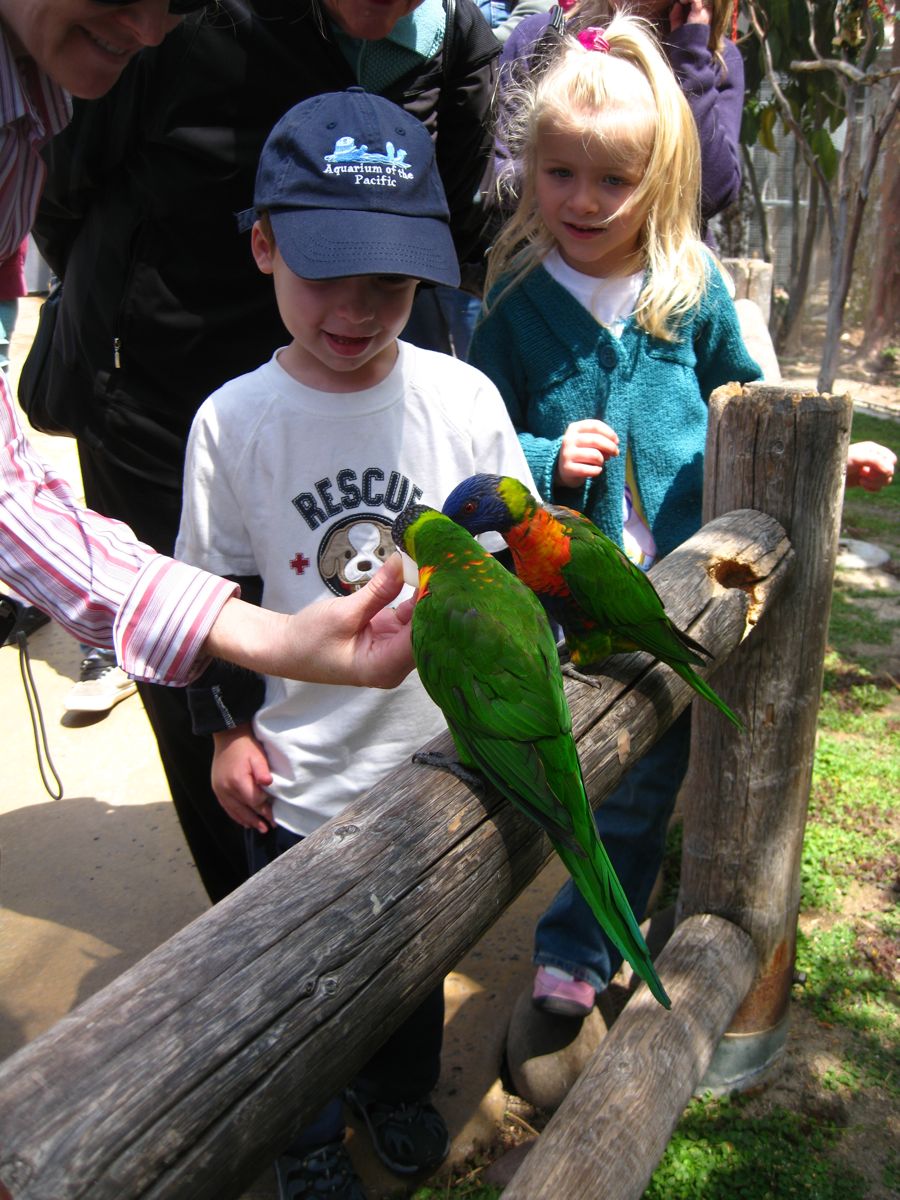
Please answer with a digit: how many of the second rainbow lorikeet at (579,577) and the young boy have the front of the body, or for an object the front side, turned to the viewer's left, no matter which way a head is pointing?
1

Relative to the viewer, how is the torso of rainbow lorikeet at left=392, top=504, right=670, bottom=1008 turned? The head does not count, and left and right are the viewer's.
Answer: facing away from the viewer and to the left of the viewer

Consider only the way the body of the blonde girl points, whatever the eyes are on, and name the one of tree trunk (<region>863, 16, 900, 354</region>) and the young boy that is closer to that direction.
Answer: the young boy

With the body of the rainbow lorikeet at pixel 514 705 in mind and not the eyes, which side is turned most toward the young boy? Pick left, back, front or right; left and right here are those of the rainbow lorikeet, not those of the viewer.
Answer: front

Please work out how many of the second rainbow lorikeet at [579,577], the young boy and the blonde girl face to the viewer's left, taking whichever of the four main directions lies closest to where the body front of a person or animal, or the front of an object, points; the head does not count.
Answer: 1

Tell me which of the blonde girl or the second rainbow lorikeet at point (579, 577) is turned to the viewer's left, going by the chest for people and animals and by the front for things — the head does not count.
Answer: the second rainbow lorikeet

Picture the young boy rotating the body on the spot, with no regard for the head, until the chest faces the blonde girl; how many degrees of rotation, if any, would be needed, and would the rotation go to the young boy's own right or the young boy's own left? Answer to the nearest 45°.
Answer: approximately 135° to the young boy's own left

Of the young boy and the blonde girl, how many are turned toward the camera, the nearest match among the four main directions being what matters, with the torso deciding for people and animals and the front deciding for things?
2

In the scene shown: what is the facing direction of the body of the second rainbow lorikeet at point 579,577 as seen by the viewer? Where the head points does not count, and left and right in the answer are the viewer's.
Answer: facing to the left of the viewer

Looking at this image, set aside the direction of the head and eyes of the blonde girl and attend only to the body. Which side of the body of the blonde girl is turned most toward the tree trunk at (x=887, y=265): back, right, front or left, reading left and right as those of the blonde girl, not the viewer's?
back

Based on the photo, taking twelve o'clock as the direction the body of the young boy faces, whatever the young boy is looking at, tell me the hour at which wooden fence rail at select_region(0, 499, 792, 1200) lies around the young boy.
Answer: The wooden fence rail is roughly at 12 o'clock from the young boy.

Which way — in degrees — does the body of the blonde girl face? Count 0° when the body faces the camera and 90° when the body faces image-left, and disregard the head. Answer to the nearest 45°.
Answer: approximately 0°
